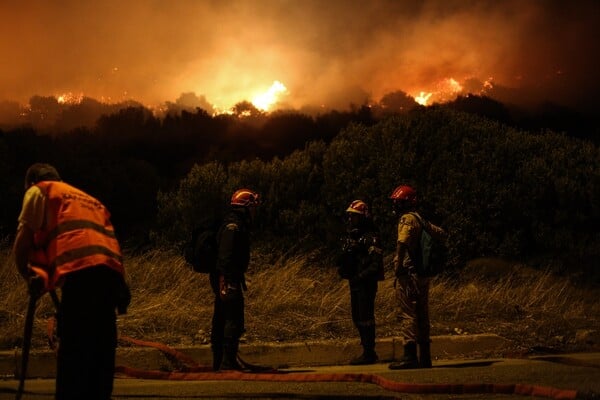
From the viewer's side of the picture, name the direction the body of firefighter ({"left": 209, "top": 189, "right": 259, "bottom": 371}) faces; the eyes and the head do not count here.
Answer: to the viewer's right

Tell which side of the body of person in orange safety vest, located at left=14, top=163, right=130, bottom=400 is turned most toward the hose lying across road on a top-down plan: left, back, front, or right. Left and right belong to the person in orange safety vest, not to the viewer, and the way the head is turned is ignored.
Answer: right

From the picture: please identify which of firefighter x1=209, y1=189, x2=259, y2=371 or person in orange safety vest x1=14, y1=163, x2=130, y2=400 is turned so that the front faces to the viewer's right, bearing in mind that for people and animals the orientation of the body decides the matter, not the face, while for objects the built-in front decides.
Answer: firefighter x1=209, y1=189, x2=259, y2=371

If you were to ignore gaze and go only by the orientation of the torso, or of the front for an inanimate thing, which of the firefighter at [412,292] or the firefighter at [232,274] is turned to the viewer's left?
the firefighter at [412,292]

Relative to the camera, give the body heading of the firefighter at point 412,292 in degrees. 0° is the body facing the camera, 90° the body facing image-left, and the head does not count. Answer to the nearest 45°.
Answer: approximately 90°

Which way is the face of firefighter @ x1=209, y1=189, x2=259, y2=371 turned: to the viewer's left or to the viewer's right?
to the viewer's right

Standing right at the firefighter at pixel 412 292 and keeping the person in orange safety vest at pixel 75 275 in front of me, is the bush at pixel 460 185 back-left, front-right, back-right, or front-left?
back-right

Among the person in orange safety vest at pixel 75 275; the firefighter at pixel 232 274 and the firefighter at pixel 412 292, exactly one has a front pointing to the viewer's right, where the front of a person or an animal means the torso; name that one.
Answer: the firefighter at pixel 232 274

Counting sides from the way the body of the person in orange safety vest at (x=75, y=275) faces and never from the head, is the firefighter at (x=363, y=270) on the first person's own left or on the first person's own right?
on the first person's own right

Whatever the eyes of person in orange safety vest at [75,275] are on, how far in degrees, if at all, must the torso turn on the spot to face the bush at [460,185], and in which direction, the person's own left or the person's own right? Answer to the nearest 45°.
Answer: approximately 90° to the person's own right

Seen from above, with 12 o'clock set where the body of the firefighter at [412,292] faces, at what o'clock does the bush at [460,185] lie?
The bush is roughly at 3 o'clock from the firefighter.

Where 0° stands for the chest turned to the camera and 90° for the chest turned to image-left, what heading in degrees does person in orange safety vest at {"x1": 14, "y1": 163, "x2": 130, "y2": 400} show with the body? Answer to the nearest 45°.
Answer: approximately 135°
